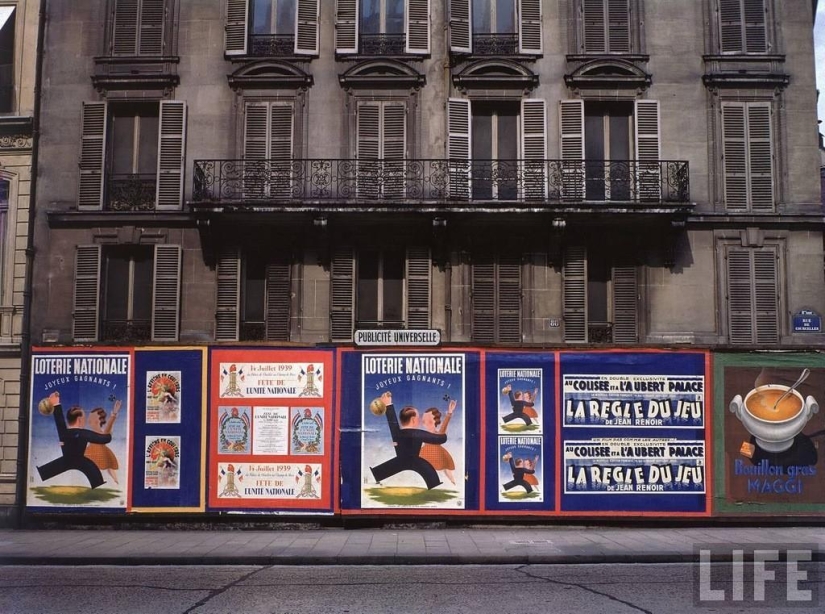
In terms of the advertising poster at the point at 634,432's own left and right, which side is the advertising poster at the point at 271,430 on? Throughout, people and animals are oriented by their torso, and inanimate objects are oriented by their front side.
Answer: on its right

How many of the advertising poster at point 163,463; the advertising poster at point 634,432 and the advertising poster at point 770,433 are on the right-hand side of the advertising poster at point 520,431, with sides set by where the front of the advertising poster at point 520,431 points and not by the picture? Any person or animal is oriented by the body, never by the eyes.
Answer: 1

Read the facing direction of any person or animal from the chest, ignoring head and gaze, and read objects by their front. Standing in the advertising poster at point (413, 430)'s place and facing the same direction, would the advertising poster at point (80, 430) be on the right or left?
on its right

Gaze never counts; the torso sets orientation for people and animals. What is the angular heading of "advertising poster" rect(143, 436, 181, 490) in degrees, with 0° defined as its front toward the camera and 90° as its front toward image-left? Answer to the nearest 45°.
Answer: approximately 0°

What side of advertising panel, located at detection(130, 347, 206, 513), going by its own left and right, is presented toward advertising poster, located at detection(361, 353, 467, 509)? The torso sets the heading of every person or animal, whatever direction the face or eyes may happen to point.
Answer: left
